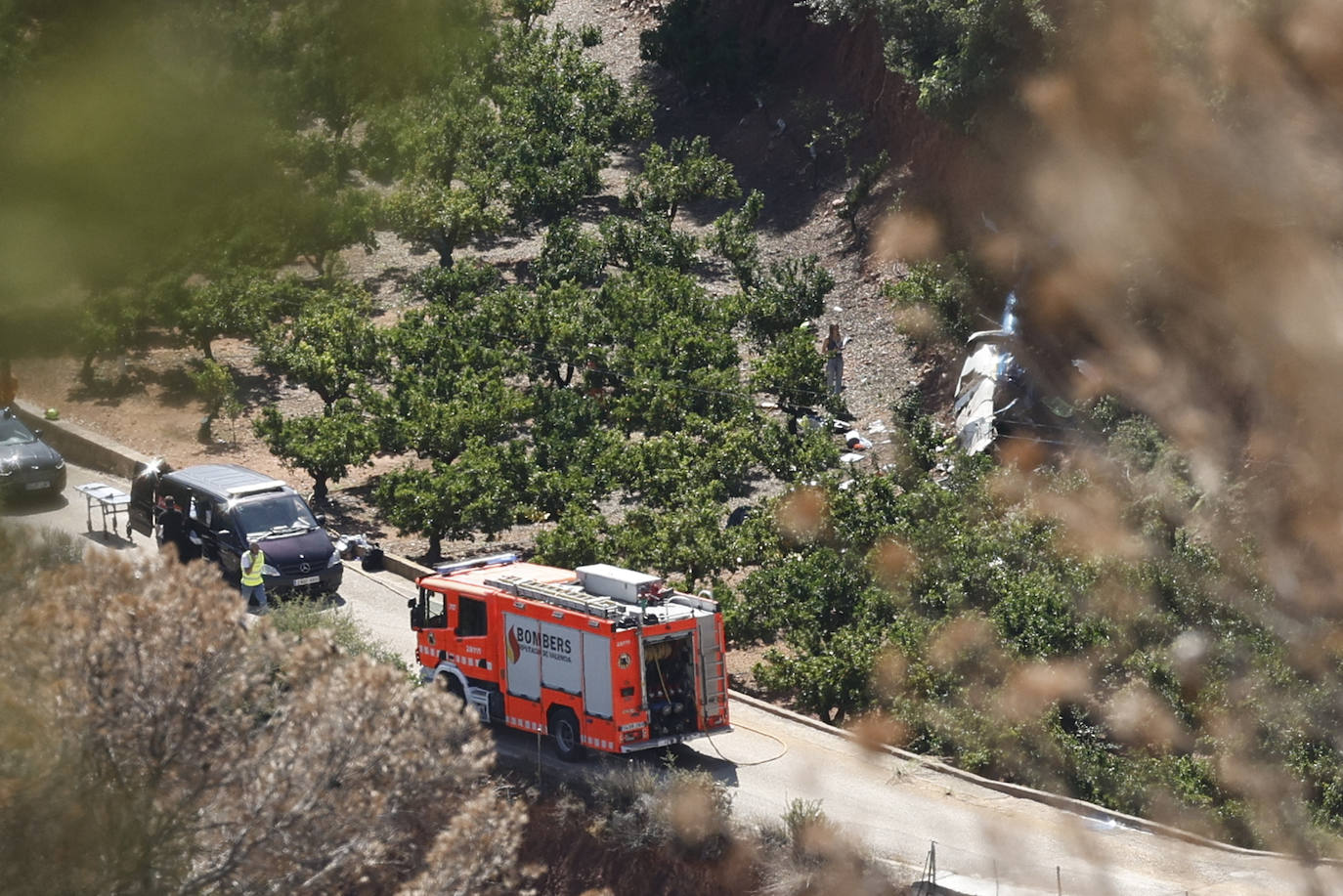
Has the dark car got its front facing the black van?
yes

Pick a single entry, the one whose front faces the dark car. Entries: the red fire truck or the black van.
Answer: the red fire truck

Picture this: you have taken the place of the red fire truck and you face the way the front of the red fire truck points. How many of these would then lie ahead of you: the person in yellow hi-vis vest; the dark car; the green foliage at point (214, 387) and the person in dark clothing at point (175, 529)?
4

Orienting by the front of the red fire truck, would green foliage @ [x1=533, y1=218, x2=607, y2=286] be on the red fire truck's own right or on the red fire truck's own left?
on the red fire truck's own right

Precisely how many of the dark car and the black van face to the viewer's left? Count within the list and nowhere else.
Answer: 0

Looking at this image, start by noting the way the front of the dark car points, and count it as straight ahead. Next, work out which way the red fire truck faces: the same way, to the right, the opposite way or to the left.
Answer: the opposite way

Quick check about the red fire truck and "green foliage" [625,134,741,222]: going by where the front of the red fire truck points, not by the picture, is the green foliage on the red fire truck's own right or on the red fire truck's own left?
on the red fire truck's own right

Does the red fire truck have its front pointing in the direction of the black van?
yes

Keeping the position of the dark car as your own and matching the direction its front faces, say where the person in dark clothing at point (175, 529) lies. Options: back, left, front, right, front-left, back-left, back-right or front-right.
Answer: front

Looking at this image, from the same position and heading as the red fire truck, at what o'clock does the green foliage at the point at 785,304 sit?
The green foliage is roughly at 2 o'clock from the red fire truck.

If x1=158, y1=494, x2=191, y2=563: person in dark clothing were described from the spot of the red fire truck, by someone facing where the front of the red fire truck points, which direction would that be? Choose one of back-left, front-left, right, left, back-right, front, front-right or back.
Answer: front

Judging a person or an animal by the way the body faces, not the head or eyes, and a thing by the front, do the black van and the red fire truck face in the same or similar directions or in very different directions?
very different directions

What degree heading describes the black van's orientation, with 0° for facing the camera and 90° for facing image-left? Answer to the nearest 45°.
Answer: approximately 315°

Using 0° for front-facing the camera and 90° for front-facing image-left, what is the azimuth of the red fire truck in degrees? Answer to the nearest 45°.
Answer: approximately 135°

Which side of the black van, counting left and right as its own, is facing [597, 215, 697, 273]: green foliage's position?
left
